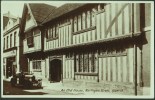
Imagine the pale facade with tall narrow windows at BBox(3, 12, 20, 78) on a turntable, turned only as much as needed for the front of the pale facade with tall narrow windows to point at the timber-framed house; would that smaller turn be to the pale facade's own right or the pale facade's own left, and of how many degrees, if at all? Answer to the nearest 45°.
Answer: approximately 90° to the pale facade's own left

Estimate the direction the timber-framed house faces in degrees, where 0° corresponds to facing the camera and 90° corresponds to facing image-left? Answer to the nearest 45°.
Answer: approximately 45°
